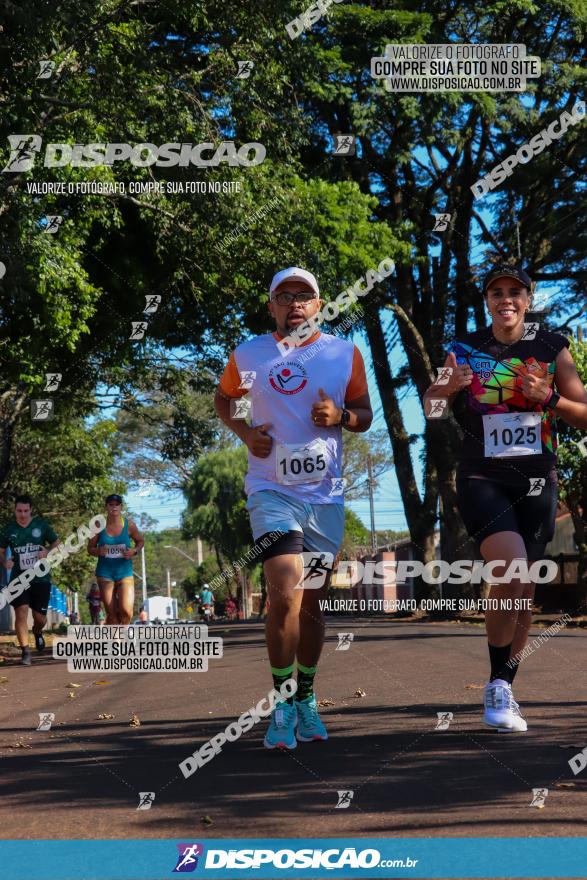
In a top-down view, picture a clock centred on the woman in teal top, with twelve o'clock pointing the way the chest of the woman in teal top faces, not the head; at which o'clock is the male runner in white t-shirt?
The male runner in white t-shirt is roughly at 12 o'clock from the woman in teal top.

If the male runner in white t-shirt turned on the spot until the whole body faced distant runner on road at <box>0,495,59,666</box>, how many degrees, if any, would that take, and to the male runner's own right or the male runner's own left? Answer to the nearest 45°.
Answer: approximately 180°

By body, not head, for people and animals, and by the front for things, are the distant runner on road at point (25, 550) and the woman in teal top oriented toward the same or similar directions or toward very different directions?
same or similar directions

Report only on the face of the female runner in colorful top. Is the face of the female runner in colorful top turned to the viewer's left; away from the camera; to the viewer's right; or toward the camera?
toward the camera

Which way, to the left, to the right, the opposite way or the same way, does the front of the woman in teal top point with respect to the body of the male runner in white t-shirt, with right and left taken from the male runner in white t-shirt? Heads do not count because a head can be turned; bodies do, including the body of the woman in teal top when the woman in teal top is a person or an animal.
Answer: the same way

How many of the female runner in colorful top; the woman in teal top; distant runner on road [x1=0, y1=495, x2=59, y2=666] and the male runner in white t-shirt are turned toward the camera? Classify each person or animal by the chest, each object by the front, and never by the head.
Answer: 4

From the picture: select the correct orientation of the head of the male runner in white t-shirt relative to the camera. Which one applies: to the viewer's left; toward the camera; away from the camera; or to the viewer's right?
toward the camera

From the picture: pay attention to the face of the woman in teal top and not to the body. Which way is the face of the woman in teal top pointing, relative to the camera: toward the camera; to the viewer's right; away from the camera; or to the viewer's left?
toward the camera

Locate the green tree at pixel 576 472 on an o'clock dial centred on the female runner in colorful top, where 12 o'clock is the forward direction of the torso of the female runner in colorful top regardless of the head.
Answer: The green tree is roughly at 6 o'clock from the female runner in colorful top.

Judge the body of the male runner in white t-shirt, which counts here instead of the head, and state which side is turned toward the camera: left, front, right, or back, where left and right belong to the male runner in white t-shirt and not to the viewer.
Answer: front

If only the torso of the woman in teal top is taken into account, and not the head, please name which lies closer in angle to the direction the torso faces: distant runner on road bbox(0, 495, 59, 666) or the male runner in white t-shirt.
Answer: the male runner in white t-shirt

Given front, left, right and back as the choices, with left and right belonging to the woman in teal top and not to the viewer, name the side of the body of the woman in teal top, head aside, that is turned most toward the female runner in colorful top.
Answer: front

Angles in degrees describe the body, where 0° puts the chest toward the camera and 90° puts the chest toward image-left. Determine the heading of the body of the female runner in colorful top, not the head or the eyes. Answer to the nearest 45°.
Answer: approximately 0°

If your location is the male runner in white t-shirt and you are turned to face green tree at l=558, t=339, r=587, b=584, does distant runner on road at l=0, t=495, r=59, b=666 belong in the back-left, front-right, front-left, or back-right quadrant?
front-left

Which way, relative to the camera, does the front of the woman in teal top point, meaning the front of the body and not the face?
toward the camera

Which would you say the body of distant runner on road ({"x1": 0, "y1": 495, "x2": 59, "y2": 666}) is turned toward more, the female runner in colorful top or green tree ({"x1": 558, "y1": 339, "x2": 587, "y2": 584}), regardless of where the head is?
the female runner in colorful top

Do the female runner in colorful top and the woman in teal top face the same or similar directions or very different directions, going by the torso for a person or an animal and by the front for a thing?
same or similar directions

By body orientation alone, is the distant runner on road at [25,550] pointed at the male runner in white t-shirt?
yes
